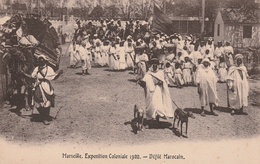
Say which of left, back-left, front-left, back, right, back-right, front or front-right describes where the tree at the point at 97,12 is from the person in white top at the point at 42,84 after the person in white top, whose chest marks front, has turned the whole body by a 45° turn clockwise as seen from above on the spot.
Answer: back-right

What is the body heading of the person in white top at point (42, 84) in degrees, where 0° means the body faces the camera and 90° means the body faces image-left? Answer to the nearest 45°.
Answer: approximately 0°
